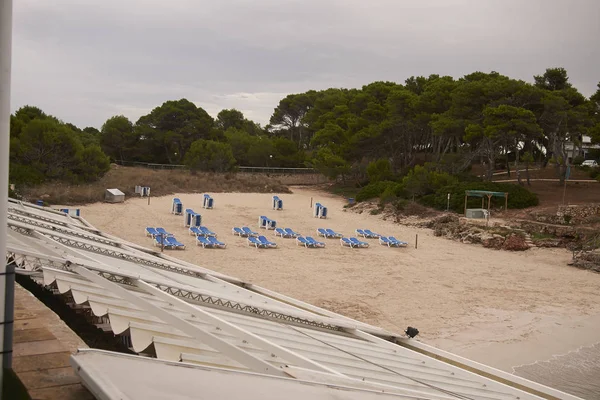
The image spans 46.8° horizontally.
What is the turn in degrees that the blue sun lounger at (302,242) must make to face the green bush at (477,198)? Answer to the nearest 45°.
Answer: approximately 90° to its left

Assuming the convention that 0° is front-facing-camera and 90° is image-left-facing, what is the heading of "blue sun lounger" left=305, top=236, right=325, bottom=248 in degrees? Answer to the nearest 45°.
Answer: approximately 315°

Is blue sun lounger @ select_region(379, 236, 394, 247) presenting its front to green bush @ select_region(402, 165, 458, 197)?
no

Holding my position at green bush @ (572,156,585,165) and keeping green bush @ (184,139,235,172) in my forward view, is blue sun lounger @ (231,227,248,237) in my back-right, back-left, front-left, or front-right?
front-left

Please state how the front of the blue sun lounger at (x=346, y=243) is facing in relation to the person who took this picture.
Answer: facing the viewer and to the right of the viewer

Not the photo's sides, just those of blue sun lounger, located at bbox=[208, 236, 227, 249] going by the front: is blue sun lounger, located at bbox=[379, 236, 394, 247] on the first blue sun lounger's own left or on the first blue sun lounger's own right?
on the first blue sun lounger's own left

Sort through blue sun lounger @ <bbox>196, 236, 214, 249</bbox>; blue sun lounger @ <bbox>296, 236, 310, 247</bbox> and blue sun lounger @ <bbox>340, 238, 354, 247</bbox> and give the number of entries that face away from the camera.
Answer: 0

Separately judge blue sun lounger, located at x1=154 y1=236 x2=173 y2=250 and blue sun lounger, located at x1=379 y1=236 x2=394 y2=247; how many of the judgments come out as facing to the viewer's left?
0

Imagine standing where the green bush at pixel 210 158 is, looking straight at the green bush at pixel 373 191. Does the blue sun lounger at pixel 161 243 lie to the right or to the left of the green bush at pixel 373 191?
right

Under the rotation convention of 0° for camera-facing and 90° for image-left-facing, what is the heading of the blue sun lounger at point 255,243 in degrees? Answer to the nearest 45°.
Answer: approximately 315°

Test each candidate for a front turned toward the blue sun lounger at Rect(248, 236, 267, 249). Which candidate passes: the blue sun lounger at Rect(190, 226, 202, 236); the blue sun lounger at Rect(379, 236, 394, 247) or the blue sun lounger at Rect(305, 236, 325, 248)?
the blue sun lounger at Rect(190, 226, 202, 236)

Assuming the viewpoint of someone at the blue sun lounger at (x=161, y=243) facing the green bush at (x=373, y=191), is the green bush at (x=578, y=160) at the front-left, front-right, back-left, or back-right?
front-right

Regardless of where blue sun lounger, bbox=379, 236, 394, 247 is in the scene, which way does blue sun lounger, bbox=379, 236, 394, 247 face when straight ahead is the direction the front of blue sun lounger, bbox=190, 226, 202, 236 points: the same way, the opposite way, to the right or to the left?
the same way

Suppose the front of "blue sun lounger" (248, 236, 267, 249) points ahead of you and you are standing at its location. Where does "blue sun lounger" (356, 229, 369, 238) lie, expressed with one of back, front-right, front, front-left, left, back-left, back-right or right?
left

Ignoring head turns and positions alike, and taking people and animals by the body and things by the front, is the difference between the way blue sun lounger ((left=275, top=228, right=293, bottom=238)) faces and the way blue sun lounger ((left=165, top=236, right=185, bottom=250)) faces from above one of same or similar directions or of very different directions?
same or similar directions

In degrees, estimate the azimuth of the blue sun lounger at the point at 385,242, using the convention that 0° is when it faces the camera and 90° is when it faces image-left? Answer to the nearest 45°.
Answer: approximately 315°

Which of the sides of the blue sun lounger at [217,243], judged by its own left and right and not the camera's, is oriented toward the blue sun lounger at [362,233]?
left
